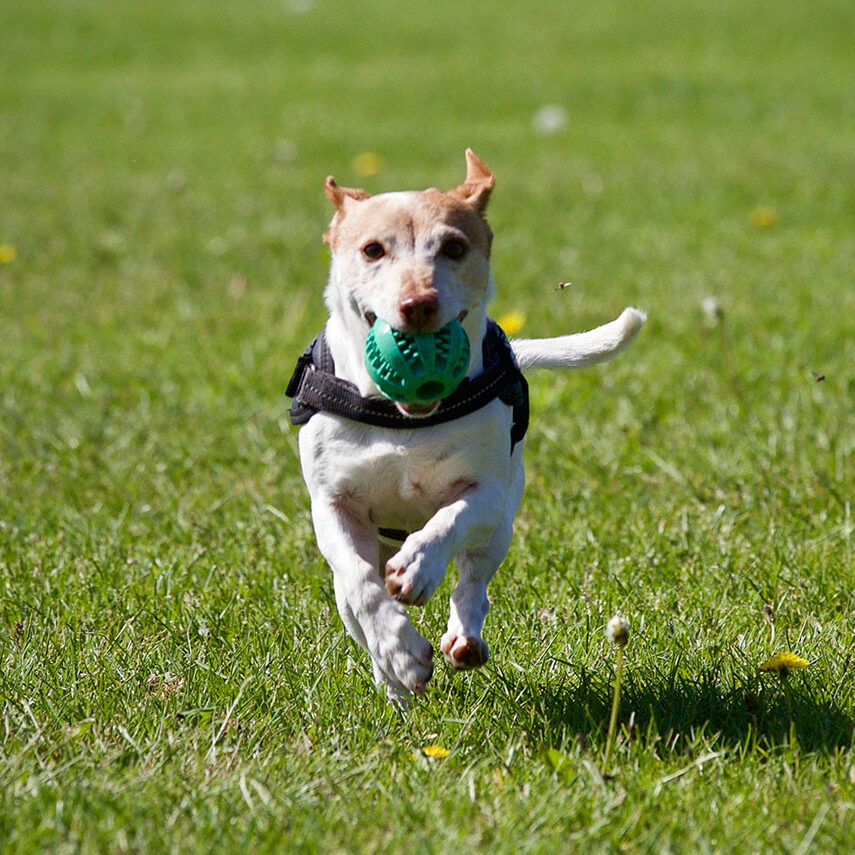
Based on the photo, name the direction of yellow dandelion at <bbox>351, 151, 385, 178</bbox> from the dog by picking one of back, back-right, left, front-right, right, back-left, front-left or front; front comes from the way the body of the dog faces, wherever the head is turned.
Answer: back

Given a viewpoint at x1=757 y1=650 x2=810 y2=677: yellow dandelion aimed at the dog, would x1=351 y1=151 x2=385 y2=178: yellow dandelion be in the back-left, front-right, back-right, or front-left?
front-right

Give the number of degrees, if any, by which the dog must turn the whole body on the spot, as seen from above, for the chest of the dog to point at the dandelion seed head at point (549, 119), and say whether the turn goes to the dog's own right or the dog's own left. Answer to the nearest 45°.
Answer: approximately 180°

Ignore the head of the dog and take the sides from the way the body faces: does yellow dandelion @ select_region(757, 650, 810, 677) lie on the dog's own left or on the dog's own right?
on the dog's own left

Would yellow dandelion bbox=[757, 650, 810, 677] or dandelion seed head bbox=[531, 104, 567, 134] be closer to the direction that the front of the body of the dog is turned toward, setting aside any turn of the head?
the yellow dandelion

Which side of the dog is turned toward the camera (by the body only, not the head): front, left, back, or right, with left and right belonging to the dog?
front

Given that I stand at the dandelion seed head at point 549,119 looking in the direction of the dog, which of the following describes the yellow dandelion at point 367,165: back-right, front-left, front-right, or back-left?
front-right

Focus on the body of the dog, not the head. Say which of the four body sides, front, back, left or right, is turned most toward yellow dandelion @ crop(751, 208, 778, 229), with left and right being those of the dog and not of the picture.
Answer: back
